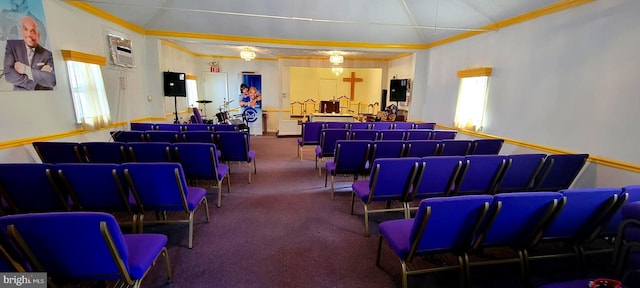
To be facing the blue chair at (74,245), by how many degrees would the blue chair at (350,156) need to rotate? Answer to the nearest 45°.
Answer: approximately 90° to its left

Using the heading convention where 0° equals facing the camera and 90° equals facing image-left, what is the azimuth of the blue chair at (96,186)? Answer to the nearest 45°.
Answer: approximately 225°

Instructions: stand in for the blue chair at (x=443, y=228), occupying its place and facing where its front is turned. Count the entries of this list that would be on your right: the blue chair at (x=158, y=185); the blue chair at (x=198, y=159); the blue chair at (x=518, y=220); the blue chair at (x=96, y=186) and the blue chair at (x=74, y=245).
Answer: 1

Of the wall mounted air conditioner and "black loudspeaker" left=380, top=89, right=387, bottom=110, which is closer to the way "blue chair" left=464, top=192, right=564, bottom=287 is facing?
the black loudspeaker

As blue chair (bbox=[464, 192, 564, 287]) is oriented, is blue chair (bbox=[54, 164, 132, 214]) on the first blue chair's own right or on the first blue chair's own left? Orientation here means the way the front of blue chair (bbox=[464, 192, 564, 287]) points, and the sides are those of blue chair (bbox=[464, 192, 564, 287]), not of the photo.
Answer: on the first blue chair's own left

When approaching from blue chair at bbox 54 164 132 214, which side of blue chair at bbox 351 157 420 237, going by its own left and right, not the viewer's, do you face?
left

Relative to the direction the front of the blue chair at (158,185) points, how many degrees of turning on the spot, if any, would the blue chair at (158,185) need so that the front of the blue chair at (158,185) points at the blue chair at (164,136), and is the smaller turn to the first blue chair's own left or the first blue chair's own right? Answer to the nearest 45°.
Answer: approximately 45° to the first blue chair's own left

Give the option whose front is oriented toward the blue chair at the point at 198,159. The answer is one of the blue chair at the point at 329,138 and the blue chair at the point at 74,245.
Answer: the blue chair at the point at 74,245

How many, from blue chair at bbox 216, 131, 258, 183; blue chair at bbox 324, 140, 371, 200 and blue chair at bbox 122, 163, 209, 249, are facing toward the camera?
0

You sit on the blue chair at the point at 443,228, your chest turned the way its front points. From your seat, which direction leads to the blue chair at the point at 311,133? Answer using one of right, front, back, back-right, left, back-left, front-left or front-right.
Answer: front

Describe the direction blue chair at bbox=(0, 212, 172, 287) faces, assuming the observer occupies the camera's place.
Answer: facing away from the viewer and to the right of the viewer

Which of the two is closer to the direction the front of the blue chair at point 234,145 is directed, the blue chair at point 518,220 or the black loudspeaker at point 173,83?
the black loudspeaker

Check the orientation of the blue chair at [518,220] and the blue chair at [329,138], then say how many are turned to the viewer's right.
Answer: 0

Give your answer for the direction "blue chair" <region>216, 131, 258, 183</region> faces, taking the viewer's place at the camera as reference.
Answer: facing away from the viewer and to the right of the viewer

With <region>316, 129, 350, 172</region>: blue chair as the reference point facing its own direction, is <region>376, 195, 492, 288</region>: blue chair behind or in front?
behind

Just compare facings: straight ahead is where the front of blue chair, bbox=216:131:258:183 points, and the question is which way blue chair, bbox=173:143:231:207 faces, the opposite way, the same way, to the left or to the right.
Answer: the same way

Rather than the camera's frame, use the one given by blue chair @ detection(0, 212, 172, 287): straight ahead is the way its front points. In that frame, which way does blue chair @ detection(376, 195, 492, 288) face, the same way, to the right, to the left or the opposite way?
the same way

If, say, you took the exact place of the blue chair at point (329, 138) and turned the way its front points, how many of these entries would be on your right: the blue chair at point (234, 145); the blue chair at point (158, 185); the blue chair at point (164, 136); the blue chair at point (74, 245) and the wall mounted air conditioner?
0

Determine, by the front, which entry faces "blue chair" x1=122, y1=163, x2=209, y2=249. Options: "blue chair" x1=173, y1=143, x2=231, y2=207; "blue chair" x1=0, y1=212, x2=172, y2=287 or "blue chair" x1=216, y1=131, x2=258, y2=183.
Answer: "blue chair" x1=0, y1=212, x2=172, y2=287

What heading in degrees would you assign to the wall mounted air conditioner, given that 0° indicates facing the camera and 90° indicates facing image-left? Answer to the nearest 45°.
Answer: approximately 315°

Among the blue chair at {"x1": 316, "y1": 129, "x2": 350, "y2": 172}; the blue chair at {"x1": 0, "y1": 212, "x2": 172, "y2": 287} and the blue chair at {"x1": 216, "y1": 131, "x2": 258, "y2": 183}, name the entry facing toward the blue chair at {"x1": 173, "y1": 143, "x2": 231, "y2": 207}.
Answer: the blue chair at {"x1": 0, "y1": 212, "x2": 172, "y2": 287}

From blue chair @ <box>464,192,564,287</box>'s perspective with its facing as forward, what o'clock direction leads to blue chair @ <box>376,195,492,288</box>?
blue chair @ <box>376,195,492,288</box> is roughly at 9 o'clock from blue chair @ <box>464,192,564,287</box>.

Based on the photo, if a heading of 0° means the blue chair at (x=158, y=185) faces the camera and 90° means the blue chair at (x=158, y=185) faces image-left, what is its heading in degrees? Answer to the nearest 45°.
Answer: approximately 225°

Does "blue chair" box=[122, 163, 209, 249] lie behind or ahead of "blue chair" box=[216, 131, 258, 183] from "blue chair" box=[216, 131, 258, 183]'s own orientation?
behind

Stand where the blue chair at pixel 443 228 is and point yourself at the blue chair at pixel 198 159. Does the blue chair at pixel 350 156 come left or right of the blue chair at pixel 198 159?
right
